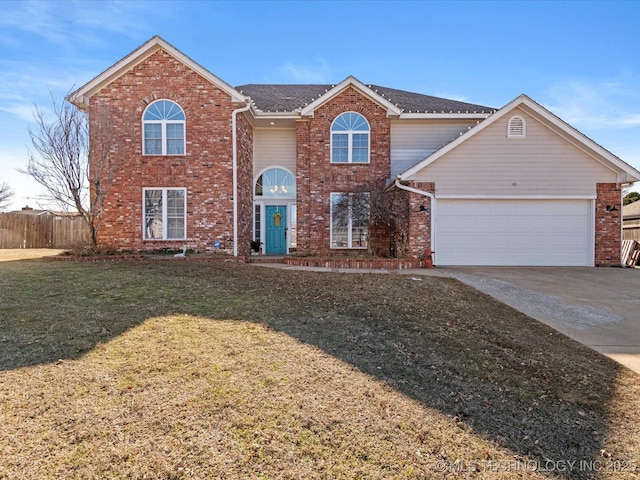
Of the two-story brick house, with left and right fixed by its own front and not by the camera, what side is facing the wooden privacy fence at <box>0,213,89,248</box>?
right

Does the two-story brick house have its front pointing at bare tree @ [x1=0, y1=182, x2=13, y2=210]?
no

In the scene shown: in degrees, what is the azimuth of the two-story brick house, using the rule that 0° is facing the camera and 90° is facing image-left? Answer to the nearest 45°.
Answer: approximately 0°

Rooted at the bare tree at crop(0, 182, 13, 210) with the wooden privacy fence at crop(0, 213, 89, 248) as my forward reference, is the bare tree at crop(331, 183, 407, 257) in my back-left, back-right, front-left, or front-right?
front-left
